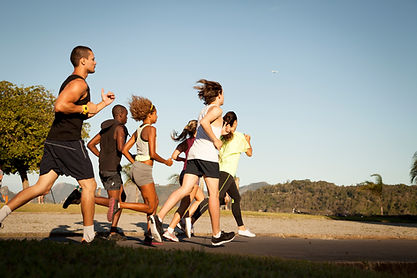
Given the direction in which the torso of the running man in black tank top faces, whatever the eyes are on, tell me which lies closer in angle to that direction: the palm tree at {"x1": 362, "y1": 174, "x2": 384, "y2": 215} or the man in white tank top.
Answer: the man in white tank top

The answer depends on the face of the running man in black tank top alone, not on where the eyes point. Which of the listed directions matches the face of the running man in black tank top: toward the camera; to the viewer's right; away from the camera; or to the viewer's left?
to the viewer's right

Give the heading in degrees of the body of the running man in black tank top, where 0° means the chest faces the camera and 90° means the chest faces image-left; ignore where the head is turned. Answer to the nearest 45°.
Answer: approximately 270°

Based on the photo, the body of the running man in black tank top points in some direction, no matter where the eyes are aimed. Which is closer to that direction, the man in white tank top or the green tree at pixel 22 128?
the man in white tank top

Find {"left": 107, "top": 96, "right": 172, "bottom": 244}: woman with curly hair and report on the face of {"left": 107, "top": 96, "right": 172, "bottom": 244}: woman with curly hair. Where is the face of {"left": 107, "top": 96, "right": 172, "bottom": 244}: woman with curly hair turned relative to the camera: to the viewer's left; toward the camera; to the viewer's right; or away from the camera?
to the viewer's right

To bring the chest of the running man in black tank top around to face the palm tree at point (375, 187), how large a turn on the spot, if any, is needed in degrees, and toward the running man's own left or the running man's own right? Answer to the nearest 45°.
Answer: approximately 45° to the running man's own left

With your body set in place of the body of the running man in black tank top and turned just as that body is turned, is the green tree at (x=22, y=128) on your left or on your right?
on your left

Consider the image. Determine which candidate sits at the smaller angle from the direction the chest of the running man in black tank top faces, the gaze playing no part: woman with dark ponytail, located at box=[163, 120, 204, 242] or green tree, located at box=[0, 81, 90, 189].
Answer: the woman with dark ponytail

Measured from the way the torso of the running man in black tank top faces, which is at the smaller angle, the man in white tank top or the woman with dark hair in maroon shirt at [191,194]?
the man in white tank top

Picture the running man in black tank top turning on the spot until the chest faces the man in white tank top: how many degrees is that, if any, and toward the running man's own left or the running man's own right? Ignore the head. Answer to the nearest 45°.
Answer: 0° — they already face them

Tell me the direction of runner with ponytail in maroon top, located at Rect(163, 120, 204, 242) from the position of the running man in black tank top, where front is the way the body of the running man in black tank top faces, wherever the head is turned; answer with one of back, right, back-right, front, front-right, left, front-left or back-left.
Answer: front-left
